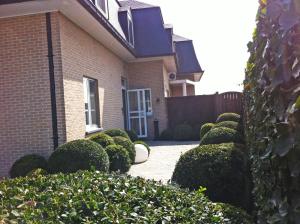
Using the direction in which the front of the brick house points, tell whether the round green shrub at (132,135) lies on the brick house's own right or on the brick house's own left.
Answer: on the brick house's own left

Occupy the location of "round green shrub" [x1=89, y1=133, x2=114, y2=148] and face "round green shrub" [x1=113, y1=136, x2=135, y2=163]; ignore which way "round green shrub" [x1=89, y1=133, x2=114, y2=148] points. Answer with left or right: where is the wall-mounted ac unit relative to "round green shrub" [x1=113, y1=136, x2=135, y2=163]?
left

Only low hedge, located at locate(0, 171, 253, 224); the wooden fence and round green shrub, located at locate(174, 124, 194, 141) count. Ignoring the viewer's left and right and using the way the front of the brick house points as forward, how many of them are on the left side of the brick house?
2

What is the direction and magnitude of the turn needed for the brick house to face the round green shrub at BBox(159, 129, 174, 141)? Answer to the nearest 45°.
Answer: approximately 90° to its left

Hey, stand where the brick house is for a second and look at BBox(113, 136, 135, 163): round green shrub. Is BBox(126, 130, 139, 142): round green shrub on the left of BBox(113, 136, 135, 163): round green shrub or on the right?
left

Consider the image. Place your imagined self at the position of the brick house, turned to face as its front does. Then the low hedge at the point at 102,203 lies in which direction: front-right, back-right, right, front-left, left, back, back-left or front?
front-right

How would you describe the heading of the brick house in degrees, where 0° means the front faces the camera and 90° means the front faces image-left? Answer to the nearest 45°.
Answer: approximately 315°

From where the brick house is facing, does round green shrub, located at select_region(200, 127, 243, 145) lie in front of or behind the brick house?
in front
